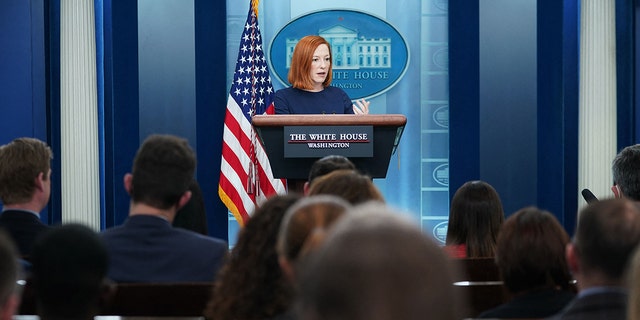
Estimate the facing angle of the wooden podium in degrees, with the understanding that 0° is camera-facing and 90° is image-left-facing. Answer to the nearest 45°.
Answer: approximately 0°

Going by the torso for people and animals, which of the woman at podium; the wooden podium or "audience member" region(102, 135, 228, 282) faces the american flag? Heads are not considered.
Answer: the audience member

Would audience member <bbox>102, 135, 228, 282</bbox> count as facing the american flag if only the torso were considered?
yes

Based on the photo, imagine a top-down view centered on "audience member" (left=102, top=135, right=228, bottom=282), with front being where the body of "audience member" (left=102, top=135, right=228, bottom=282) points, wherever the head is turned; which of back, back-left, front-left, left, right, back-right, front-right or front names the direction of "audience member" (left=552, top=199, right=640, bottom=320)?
back-right

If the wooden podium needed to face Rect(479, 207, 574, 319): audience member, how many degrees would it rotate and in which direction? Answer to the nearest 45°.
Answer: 0° — it already faces them

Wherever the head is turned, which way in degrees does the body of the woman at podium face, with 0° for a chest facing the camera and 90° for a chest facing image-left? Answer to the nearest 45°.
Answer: approximately 315°

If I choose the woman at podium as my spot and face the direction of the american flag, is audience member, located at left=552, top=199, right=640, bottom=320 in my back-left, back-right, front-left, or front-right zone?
back-left

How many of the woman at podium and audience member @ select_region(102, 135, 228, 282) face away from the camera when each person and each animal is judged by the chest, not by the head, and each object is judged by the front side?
1

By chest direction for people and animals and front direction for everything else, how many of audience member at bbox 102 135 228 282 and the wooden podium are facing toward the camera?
1

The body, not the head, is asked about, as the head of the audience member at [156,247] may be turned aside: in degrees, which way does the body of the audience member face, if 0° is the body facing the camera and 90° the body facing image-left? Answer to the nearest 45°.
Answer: approximately 180°
